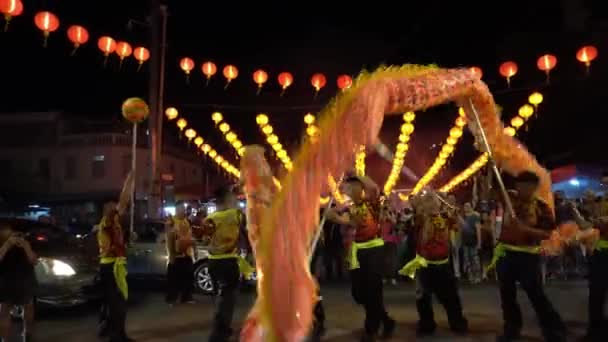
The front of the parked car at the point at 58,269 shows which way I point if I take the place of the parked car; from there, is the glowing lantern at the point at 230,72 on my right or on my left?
on my left

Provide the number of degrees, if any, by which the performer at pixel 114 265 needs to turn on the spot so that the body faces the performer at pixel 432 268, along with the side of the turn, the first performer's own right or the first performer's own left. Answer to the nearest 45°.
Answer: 0° — they already face them

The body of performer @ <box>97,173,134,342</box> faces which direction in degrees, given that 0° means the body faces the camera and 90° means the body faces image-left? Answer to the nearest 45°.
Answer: approximately 270°

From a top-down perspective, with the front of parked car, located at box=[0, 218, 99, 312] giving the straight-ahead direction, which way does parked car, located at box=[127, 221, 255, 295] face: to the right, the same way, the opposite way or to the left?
to the left

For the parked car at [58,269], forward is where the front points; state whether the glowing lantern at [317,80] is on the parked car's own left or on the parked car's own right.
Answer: on the parked car's own left

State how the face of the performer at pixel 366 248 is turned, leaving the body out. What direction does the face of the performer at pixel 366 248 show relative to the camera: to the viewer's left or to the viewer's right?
to the viewer's left
